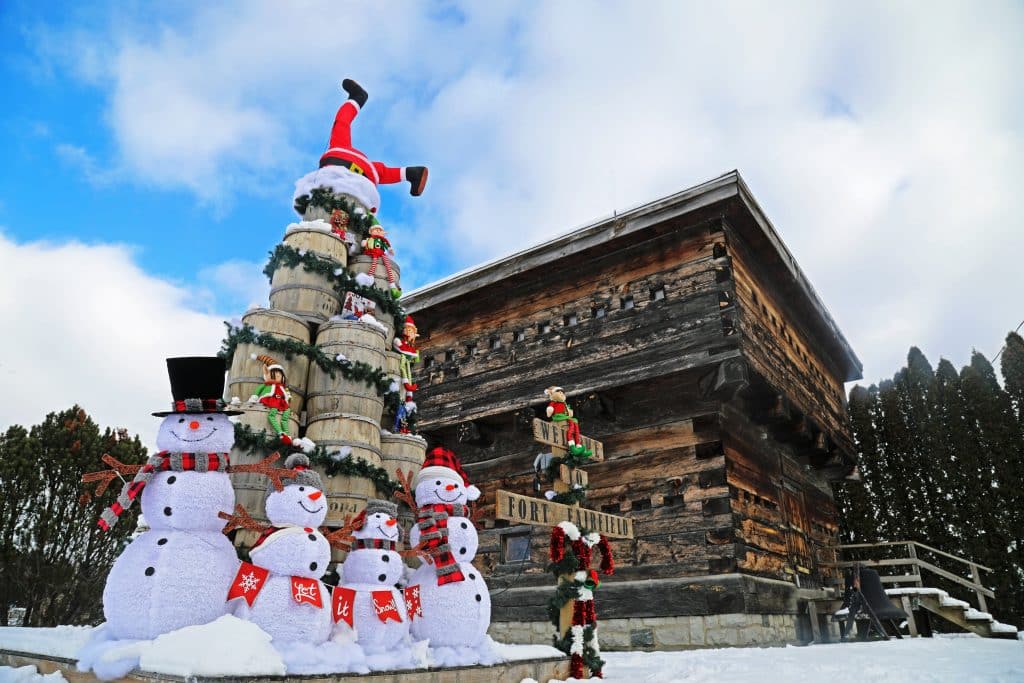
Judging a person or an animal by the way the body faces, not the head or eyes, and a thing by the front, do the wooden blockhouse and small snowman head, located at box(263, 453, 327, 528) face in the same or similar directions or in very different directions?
same or similar directions

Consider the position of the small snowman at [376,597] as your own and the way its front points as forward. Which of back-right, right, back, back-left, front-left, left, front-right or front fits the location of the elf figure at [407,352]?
back-left

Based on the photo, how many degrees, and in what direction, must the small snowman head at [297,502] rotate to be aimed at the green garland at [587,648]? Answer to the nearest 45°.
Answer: approximately 90° to its left

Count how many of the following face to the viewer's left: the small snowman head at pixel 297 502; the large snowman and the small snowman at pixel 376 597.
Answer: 0

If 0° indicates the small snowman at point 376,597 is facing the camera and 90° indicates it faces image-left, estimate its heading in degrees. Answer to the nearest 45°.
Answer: approximately 315°

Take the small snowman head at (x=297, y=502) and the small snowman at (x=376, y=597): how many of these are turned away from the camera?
0

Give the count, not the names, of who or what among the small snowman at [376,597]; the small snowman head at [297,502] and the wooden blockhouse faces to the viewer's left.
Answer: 0

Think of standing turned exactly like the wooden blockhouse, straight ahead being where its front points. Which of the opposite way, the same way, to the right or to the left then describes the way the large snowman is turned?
the same way

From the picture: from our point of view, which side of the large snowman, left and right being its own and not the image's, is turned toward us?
front

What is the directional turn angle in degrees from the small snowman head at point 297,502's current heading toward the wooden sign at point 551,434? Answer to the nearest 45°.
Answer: approximately 90° to its left

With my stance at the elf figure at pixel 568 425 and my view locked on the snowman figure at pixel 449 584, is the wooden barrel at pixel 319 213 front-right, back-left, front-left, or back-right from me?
front-right
